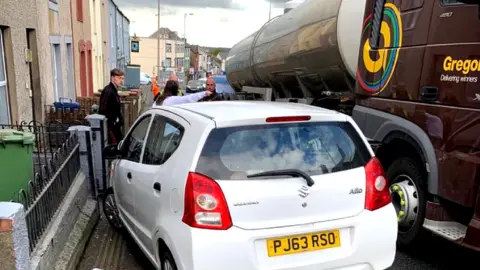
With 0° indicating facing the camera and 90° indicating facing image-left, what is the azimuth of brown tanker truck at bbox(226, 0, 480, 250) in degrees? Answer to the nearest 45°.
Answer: approximately 315°

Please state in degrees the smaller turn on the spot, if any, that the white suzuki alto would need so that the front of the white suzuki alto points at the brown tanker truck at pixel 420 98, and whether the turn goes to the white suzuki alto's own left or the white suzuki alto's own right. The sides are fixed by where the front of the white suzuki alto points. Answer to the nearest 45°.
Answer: approximately 90° to the white suzuki alto's own right

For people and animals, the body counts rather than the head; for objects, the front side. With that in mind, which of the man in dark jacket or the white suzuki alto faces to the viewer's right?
the man in dark jacket

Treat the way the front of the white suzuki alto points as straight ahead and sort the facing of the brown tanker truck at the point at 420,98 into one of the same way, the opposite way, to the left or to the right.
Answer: the opposite way

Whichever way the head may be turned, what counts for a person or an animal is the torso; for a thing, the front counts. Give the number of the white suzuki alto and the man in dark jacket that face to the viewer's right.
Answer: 1

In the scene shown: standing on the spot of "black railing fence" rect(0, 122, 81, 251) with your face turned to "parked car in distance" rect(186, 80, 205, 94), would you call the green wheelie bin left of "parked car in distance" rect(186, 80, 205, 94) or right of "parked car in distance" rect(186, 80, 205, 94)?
left

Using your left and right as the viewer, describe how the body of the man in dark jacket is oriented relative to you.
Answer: facing to the right of the viewer

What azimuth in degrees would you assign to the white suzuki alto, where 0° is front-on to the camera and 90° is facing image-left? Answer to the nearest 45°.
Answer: approximately 135°

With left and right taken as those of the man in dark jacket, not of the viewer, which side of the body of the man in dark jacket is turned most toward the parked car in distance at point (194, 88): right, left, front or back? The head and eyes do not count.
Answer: left
